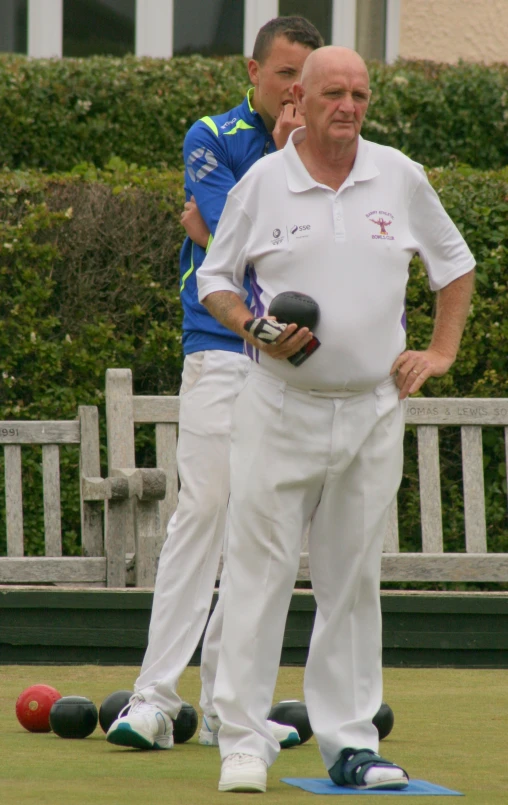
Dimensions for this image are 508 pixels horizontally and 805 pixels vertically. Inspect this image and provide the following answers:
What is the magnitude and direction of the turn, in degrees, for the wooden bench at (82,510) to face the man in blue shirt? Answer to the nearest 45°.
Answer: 0° — it already faces them

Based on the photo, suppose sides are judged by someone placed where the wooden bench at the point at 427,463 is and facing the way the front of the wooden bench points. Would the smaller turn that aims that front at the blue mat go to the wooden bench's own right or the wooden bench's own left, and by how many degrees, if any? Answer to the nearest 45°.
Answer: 0° — it already faces it

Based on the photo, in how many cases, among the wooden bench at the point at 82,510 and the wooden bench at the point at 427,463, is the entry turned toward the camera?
2

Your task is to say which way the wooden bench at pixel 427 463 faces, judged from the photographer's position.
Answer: facing the viewer

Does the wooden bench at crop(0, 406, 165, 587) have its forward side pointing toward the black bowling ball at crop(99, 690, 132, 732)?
yes

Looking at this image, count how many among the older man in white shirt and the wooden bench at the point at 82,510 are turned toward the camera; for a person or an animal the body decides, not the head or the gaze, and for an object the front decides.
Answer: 2

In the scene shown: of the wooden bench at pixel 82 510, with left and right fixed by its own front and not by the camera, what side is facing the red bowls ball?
front

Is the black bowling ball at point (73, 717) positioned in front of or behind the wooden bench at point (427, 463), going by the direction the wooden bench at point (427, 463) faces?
in front

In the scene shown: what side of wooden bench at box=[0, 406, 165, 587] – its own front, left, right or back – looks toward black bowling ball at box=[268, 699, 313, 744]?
front

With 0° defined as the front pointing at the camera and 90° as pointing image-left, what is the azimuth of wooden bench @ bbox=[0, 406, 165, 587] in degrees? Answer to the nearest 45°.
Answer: approximately 0°

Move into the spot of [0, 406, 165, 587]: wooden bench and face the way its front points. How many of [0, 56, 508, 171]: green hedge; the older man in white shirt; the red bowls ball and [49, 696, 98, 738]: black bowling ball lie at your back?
1
